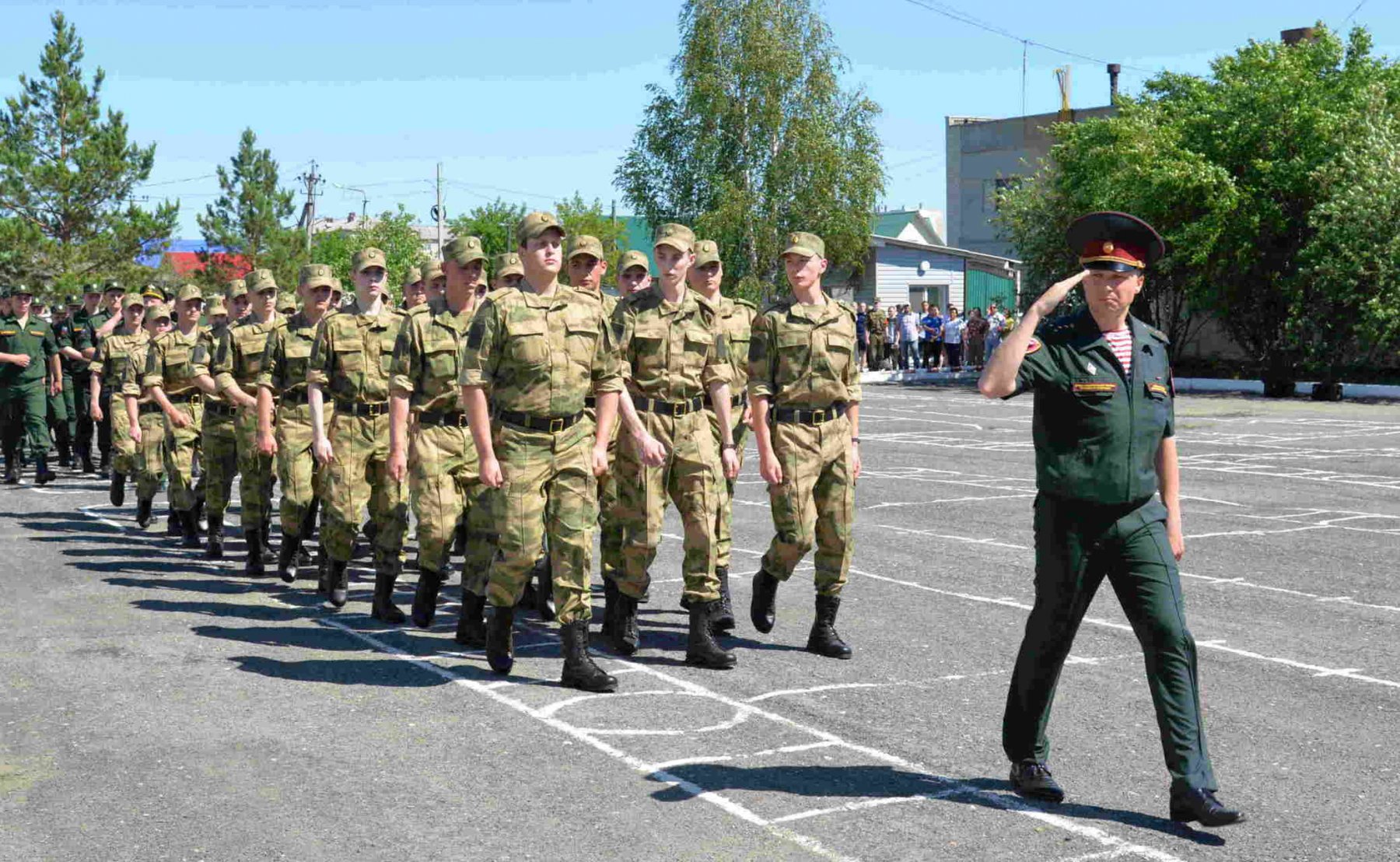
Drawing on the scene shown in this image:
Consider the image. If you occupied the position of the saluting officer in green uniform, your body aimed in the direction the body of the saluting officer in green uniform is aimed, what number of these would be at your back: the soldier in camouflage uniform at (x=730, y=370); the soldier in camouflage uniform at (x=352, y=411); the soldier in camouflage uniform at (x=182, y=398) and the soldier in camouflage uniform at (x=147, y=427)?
4

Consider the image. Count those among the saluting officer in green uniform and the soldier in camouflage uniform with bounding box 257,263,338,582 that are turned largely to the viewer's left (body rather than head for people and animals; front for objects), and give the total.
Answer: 0

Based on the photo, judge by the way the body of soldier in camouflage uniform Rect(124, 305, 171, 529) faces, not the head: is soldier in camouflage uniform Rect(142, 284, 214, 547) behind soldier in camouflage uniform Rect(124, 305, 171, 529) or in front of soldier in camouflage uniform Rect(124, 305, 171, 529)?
in front

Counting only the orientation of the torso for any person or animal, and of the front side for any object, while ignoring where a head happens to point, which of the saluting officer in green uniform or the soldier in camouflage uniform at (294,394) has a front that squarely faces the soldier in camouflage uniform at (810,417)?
the soldier in camouflage uniform at (294,394)

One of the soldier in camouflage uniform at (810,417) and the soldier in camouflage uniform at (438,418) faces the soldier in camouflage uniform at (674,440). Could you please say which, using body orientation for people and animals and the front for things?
the soldier in camouflage uniform at (438,418)

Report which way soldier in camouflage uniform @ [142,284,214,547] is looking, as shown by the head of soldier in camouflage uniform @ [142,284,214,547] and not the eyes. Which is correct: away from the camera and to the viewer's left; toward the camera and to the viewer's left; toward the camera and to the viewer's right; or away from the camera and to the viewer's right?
toward the camera and to the viewer's right

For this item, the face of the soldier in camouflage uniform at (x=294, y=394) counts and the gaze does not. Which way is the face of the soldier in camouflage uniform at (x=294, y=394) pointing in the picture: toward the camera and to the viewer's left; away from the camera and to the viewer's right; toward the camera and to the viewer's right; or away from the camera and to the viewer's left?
toward the camera and to the viewer's right

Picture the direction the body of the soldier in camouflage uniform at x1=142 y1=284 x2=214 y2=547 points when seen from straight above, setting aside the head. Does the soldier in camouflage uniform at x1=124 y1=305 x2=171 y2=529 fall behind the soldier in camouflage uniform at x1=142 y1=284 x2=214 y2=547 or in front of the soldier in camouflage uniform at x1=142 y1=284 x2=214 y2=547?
behind

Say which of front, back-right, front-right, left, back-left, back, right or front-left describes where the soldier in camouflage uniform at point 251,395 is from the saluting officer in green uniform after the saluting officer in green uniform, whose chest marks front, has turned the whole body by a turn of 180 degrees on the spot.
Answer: front

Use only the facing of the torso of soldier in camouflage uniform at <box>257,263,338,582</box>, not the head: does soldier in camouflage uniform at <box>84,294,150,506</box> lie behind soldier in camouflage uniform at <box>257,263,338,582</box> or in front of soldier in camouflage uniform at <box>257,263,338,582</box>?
behind

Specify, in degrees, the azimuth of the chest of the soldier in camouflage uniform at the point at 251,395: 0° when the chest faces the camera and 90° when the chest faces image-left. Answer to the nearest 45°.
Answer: approximately 315°
